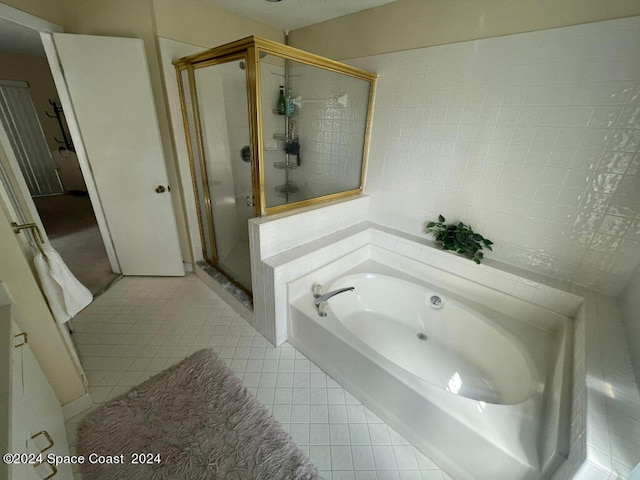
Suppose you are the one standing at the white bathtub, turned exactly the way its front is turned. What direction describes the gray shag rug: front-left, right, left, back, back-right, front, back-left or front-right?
front

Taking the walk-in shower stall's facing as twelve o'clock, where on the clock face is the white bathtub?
The white bathtub is roughly at 9 o'clock from the walk-in shower stall.

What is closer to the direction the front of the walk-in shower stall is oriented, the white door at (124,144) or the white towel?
the white towel

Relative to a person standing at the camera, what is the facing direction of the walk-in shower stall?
facing the viewer and to the left of the viewer

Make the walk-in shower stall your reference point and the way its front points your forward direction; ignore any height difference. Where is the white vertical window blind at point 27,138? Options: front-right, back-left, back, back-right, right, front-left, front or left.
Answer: right

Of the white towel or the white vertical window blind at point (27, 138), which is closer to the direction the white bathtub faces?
the white towel

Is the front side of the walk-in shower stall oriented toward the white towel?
yes

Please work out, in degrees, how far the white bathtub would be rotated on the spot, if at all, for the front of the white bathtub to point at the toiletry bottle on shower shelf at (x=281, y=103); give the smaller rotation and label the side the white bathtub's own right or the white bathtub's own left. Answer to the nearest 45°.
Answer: approximately 45° to the white bathtub's own right

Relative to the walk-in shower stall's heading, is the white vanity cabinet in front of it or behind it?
in front

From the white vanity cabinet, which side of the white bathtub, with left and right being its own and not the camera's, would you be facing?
front

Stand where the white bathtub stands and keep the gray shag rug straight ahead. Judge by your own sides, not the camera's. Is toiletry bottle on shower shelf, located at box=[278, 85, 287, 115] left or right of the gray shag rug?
right
